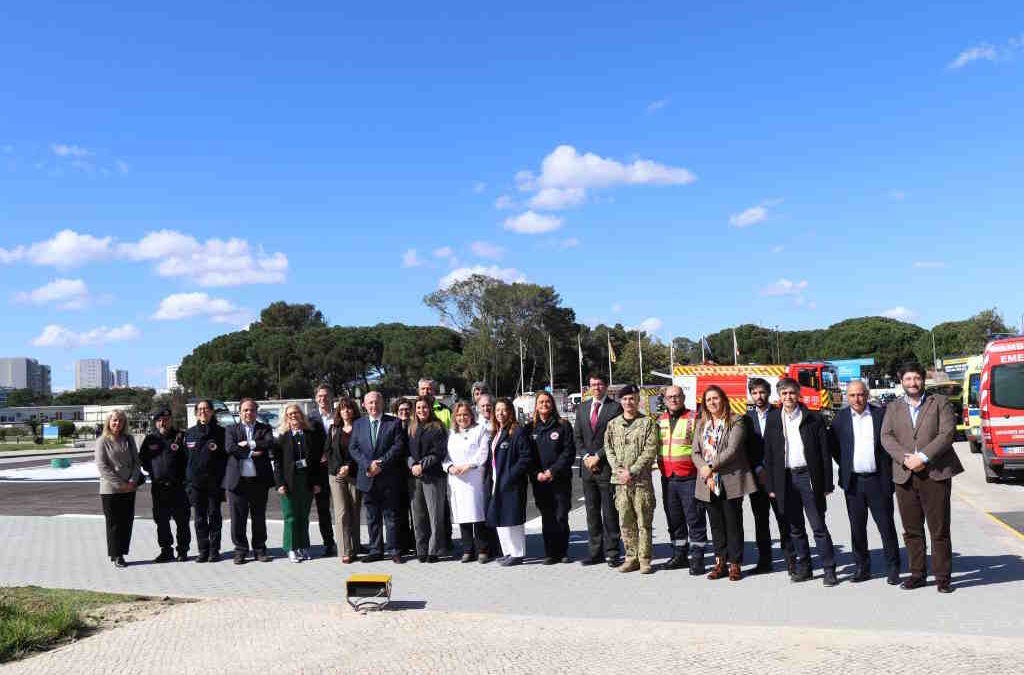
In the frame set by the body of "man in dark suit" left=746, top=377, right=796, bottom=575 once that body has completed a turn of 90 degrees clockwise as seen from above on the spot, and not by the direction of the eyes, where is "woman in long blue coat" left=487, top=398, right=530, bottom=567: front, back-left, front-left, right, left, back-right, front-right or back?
front

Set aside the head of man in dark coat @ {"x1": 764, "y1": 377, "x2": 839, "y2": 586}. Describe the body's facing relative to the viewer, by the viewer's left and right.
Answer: facing the viewer

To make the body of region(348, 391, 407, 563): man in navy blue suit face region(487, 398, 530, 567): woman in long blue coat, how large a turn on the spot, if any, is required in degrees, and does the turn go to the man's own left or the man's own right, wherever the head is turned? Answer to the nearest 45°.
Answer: approximately 45° to the man's own left

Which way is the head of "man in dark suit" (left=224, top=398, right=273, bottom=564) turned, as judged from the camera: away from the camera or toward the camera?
toward the camera

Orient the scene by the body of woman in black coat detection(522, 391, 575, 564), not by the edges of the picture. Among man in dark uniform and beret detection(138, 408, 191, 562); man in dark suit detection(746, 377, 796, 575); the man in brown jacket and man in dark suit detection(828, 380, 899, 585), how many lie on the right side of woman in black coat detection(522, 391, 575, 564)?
1

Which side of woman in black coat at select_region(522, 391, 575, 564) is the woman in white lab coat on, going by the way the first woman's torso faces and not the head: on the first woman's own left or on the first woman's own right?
on the first woman's own right

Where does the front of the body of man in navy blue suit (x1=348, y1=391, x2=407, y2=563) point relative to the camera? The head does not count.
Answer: toward the camera

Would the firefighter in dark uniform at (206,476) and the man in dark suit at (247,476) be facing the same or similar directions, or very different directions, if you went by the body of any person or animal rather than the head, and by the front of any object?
same or similar directions

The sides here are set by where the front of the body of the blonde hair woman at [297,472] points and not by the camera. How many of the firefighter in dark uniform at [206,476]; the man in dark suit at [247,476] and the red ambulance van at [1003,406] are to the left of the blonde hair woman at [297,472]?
1

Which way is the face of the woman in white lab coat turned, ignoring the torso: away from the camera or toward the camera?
toward the camera

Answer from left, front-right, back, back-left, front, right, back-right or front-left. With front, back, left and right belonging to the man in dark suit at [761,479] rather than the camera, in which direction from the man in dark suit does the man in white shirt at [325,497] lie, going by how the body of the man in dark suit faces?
right

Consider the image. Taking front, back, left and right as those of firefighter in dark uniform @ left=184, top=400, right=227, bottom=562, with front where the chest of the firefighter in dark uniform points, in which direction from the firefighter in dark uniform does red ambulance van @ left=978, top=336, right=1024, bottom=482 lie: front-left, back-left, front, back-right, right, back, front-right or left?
left

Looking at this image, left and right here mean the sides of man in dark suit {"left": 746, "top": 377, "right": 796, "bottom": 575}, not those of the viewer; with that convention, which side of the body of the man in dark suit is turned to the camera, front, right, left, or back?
front

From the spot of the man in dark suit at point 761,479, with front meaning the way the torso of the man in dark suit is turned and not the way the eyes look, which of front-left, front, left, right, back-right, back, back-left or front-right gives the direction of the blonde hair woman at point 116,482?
right

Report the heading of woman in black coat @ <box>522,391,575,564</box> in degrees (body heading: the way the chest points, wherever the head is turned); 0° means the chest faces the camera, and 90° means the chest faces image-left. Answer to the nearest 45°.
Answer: approximately 0°

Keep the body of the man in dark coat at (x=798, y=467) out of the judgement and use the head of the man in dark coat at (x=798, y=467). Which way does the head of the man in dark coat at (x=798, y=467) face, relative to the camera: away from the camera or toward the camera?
toward the camera
